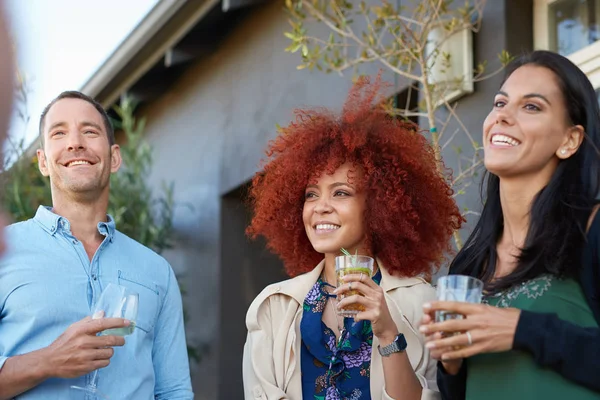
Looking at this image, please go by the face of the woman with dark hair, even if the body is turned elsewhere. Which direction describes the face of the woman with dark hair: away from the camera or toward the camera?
toward the camera

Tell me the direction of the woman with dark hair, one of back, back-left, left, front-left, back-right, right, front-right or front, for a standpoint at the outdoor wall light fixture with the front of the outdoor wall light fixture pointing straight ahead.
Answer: front-left

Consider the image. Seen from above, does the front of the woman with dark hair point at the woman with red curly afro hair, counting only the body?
no

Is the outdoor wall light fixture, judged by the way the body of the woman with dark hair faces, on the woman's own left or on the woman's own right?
on the woman's own right

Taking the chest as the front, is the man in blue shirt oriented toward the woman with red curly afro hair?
no

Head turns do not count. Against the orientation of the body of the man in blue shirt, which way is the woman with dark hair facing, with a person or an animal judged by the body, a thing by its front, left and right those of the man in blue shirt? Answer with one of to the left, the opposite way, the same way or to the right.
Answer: to the right

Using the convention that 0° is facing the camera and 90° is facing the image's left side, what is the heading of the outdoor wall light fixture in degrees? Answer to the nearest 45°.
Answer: approximately 45°

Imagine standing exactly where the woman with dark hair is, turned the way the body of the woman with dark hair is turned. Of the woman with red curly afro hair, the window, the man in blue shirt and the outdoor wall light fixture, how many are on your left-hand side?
0

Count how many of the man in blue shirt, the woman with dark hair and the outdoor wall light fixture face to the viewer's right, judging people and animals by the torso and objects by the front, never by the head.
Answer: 0

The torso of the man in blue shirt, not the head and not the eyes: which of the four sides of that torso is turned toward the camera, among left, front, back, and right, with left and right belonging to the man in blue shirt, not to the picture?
front

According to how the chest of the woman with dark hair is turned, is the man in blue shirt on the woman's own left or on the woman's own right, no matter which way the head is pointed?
on the woman's own right

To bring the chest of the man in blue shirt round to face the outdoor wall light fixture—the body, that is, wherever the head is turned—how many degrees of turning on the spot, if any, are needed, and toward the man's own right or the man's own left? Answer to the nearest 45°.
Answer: approximately 135° to the man's own left

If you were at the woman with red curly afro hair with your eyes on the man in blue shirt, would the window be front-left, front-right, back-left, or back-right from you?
back-right
